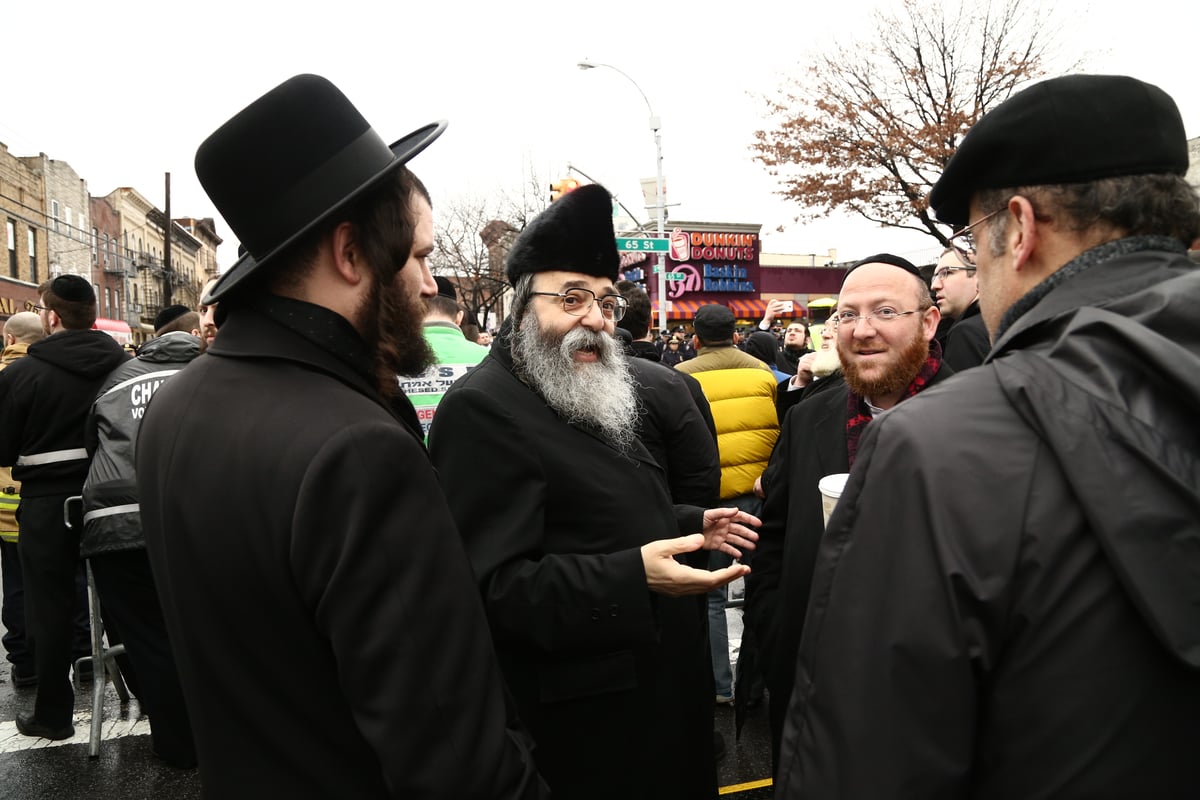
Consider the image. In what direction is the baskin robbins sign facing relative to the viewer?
toward the camera

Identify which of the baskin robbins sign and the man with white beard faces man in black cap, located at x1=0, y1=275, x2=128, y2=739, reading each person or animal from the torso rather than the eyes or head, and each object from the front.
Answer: the baskin robbins sign

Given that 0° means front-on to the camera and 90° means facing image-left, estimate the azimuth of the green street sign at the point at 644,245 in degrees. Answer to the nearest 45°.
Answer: approximately 0°

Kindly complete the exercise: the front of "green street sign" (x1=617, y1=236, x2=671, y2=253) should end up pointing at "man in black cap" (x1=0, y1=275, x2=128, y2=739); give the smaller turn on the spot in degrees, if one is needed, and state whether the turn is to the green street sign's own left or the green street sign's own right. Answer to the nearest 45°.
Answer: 0° — it already faces them

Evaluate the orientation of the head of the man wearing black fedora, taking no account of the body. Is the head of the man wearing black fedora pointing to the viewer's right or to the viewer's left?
to the viewer's right

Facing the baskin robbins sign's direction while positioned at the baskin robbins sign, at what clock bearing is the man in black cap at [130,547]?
The man in black cap is roughly at 12 o'clock from the baskin robbins sign.

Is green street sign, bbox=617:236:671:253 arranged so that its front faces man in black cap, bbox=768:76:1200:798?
yes

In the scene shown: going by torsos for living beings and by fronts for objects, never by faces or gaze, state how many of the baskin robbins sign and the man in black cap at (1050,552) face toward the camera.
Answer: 1

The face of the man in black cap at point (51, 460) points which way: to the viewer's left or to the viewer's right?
to the viewer's left

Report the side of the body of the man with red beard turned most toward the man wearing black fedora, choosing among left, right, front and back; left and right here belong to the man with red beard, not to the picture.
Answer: front

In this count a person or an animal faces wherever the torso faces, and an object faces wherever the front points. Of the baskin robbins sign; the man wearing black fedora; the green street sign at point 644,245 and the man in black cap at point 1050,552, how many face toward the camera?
2

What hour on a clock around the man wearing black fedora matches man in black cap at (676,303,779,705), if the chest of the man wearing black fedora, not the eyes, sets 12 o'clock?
The man in black cap is roughly at 12 o'clock from the man wearing black fedora.

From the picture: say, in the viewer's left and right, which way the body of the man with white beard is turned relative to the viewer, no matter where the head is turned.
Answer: facing the viewer and to the right of the viewer

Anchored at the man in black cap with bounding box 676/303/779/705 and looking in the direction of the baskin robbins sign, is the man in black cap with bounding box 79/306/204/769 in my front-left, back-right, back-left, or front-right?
back-left

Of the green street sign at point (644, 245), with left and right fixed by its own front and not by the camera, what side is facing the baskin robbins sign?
back

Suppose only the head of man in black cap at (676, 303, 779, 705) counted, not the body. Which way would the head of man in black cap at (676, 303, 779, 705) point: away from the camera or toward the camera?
away from the camera

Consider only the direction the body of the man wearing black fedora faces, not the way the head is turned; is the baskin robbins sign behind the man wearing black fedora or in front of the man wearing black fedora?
in front

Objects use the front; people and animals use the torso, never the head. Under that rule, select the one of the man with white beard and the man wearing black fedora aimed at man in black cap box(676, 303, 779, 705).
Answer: the man wearing black fedora

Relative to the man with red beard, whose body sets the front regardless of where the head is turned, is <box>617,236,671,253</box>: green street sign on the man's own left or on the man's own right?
on the man's own right

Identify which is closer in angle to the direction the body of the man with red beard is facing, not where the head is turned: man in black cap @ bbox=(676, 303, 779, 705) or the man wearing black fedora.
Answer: the man wearing black fedora
